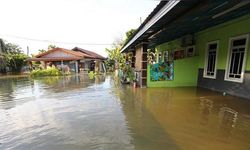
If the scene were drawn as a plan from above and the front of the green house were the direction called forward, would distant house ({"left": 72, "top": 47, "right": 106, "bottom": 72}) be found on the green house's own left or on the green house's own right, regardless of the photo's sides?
on the green house's own right

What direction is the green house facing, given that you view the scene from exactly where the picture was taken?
facing the viewer and to the left of the viewer
